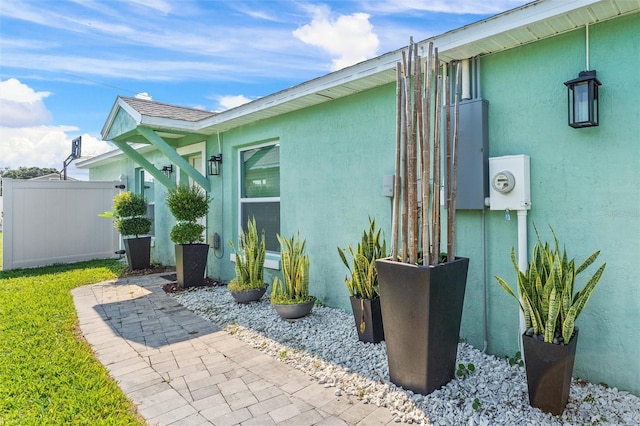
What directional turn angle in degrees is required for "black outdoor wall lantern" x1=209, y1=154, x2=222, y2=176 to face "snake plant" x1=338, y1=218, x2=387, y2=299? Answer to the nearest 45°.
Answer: approximately 45° to its left

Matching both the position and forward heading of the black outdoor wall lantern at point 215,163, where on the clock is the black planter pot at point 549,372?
The black planter pot is roughly at 10 o'clock from the black outdoor wall lantern.

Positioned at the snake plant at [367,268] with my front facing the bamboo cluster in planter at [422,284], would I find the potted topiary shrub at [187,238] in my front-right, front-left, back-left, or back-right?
back-right

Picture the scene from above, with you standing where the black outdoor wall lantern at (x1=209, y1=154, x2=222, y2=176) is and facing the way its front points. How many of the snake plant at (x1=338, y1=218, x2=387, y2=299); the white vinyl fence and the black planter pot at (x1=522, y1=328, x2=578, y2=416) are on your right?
1

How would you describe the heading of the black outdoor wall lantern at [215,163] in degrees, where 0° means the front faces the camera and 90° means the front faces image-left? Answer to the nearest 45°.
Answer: approximately 45°

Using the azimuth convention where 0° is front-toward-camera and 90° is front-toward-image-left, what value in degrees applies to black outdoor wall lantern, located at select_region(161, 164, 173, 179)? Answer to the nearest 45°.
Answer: approximately 45°

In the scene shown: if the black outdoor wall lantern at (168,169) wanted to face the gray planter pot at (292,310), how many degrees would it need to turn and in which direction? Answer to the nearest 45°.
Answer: approximately 45° to its left

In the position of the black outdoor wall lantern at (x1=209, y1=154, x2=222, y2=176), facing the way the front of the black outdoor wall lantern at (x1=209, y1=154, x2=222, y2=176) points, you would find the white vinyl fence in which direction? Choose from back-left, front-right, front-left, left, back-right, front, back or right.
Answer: right

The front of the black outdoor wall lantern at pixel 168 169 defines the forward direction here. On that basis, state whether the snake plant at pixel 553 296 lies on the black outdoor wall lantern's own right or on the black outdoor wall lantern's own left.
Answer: on the black outdoor wall lantern's own left
